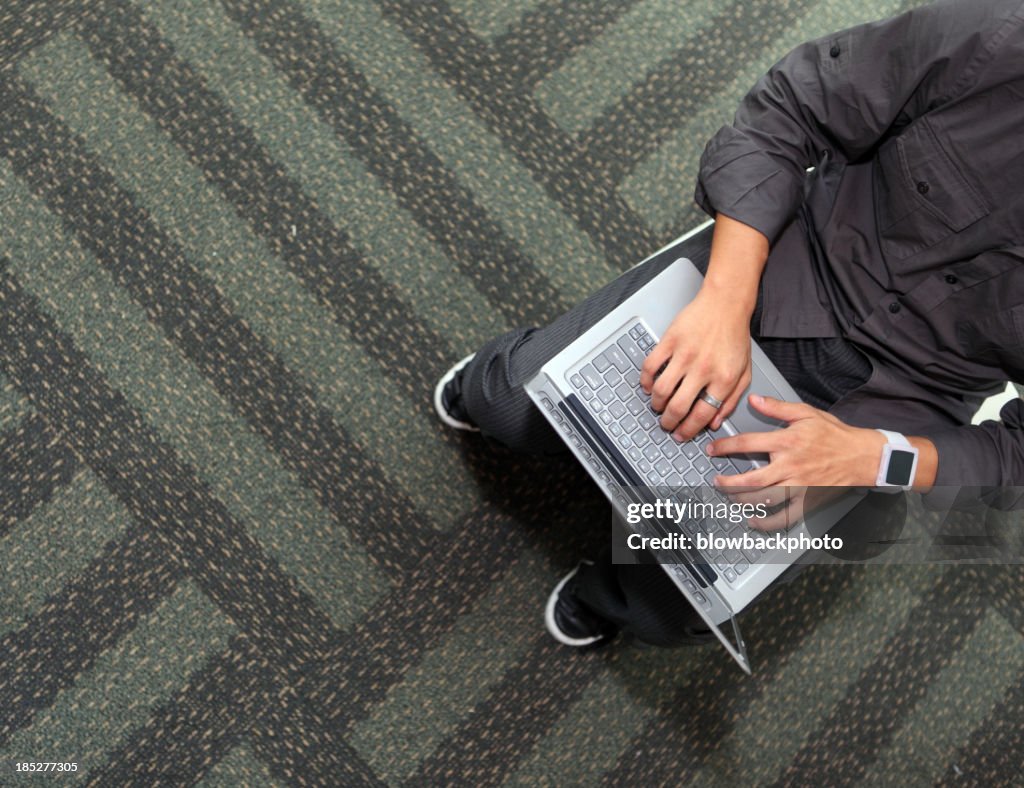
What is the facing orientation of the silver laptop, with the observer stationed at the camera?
facing away from the viewer and to the right of the viewer

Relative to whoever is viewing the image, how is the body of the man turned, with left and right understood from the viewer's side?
facing the viewer and to the left of the viewer
